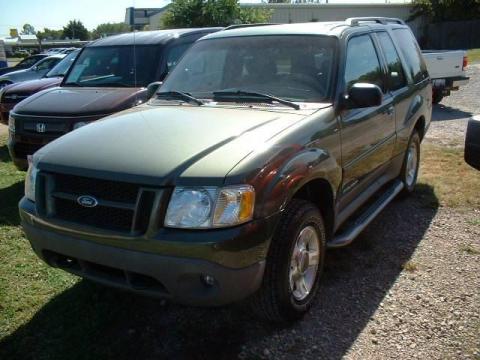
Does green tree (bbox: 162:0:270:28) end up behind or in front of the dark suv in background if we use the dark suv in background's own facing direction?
behind

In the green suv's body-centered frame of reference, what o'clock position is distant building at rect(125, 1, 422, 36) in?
The distant building is roughly at 5 o'clock from the green suv.

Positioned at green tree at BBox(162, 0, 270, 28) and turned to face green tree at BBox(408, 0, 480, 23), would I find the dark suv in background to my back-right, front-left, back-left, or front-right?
back-right

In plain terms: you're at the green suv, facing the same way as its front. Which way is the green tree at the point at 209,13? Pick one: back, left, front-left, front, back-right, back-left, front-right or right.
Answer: back-right

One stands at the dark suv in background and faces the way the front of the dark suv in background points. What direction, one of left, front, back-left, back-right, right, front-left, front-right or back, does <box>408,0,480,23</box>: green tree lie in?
back

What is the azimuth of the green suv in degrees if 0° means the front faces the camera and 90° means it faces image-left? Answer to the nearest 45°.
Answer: approximately 45°

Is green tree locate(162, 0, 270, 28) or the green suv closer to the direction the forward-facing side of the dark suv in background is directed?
the green suv

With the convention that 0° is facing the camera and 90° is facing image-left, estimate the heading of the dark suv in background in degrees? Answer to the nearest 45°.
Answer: approximately 45°

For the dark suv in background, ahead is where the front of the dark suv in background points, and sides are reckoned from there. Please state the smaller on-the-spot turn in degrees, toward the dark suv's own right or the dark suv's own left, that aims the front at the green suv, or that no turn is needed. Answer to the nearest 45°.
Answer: approximately 45° to the dark suv's own left

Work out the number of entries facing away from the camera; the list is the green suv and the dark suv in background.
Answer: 0
